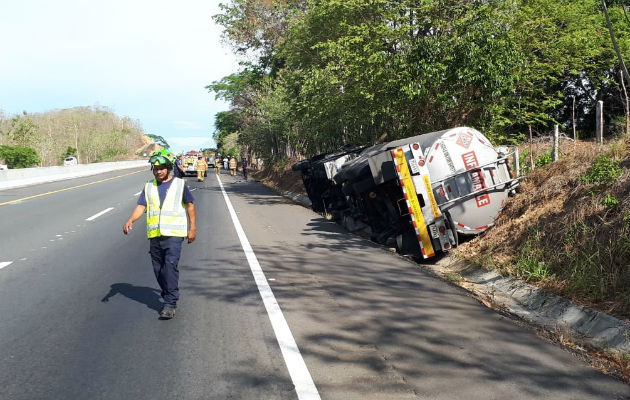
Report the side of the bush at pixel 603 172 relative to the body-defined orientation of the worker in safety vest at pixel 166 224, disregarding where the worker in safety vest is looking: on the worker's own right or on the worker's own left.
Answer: on the worker's own left

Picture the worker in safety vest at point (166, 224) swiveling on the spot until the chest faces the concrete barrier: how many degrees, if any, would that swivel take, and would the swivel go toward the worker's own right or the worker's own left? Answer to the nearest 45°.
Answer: approximately 180°

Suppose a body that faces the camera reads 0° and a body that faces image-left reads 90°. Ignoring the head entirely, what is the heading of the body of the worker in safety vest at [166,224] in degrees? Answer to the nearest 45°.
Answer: approximately 0°

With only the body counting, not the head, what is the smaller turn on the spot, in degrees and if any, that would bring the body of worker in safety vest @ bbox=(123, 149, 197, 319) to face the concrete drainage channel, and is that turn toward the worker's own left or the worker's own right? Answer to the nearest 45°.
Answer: approximately 90° to the worker's own left

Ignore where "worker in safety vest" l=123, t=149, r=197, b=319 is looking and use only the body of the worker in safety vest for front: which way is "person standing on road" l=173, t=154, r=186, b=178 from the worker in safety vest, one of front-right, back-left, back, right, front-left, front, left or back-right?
back
